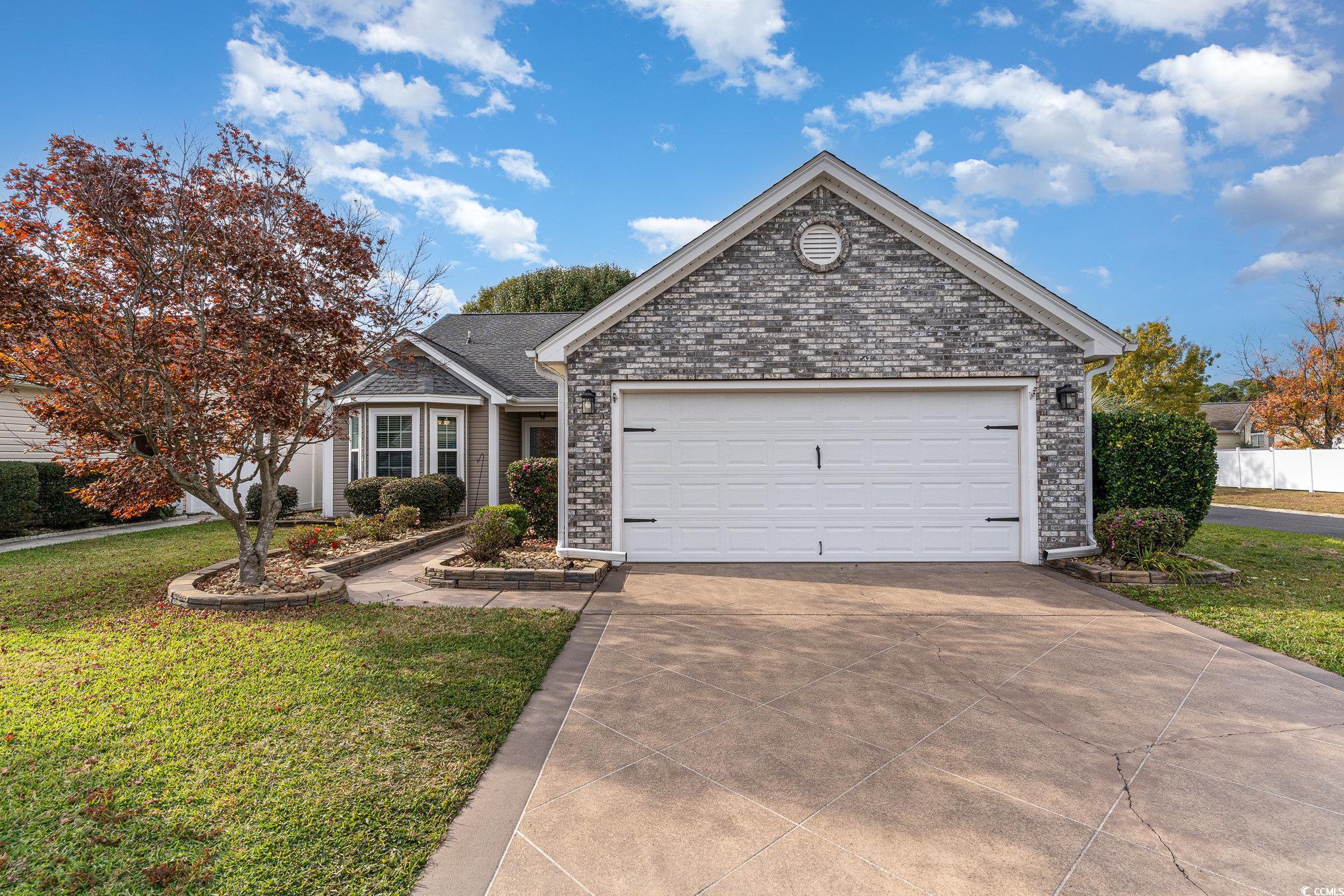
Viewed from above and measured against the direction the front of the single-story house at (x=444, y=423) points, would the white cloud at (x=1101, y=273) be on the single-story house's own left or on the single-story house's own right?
on the single-story house's own left

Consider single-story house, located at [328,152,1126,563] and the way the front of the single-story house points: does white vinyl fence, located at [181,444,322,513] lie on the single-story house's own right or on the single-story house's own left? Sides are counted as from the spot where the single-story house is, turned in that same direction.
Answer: on the single-story house's own right

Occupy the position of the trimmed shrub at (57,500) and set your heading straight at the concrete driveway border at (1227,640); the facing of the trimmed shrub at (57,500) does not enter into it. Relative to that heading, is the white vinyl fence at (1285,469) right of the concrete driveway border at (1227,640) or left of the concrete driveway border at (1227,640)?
left

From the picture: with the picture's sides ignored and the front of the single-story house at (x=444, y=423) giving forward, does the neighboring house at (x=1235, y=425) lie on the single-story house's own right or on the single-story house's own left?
on the single-story house's own left

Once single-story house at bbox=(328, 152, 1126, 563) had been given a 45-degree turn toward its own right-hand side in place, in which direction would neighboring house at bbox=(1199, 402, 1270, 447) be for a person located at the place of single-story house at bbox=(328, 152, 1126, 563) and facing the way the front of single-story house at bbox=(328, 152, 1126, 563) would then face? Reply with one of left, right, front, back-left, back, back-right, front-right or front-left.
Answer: back

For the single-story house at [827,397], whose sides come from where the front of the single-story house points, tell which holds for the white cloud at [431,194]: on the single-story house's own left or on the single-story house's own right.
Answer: on the single-story house's own right
